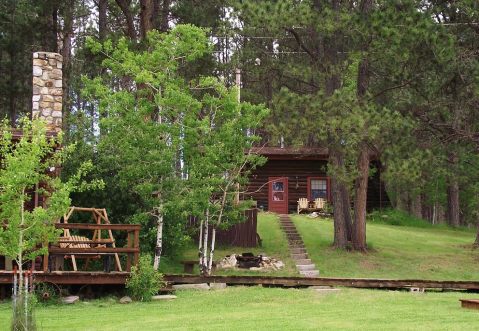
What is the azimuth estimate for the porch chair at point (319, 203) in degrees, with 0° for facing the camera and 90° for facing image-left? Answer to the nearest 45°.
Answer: approximately 0°

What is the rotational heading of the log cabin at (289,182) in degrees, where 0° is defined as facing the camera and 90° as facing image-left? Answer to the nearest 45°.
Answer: approximately 0°

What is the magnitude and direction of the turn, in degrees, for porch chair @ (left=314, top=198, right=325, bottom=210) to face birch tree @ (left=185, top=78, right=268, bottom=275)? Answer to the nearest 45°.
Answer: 0° — it already faces it

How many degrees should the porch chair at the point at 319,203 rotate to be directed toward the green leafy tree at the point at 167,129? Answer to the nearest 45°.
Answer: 0° — it already faces it

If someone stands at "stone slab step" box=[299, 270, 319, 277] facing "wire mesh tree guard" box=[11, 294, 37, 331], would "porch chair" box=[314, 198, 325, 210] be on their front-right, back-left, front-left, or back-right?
back-right

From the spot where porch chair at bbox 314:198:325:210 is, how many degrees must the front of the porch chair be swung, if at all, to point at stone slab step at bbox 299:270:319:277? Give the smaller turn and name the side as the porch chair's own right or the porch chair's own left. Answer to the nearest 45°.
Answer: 0° — it already faces it

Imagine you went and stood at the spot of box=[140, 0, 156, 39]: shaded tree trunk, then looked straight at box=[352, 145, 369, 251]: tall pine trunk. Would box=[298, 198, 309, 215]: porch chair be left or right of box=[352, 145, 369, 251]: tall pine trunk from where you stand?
left

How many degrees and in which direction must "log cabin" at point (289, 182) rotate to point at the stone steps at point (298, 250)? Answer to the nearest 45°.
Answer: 0° — it already faces it
